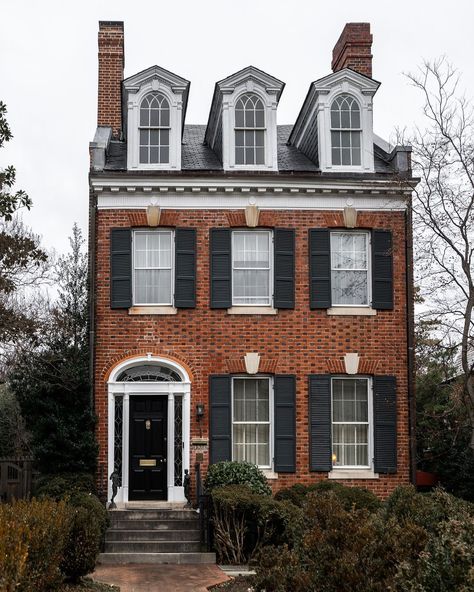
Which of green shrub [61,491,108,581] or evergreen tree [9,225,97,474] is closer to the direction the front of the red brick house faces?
the green shrub

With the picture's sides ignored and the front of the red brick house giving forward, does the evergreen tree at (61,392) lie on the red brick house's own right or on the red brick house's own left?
on the red brick house's own right

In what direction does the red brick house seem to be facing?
toward the camera

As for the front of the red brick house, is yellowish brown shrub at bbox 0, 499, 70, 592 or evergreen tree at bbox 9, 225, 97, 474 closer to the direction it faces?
the yellowish brown shrub

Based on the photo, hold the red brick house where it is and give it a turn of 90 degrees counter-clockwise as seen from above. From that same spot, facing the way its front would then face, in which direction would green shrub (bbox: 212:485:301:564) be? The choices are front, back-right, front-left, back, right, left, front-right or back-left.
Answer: right

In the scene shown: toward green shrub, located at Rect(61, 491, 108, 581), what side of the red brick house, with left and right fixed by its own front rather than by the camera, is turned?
front

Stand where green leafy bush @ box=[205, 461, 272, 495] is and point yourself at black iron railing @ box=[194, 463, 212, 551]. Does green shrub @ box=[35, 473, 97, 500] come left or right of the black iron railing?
right
